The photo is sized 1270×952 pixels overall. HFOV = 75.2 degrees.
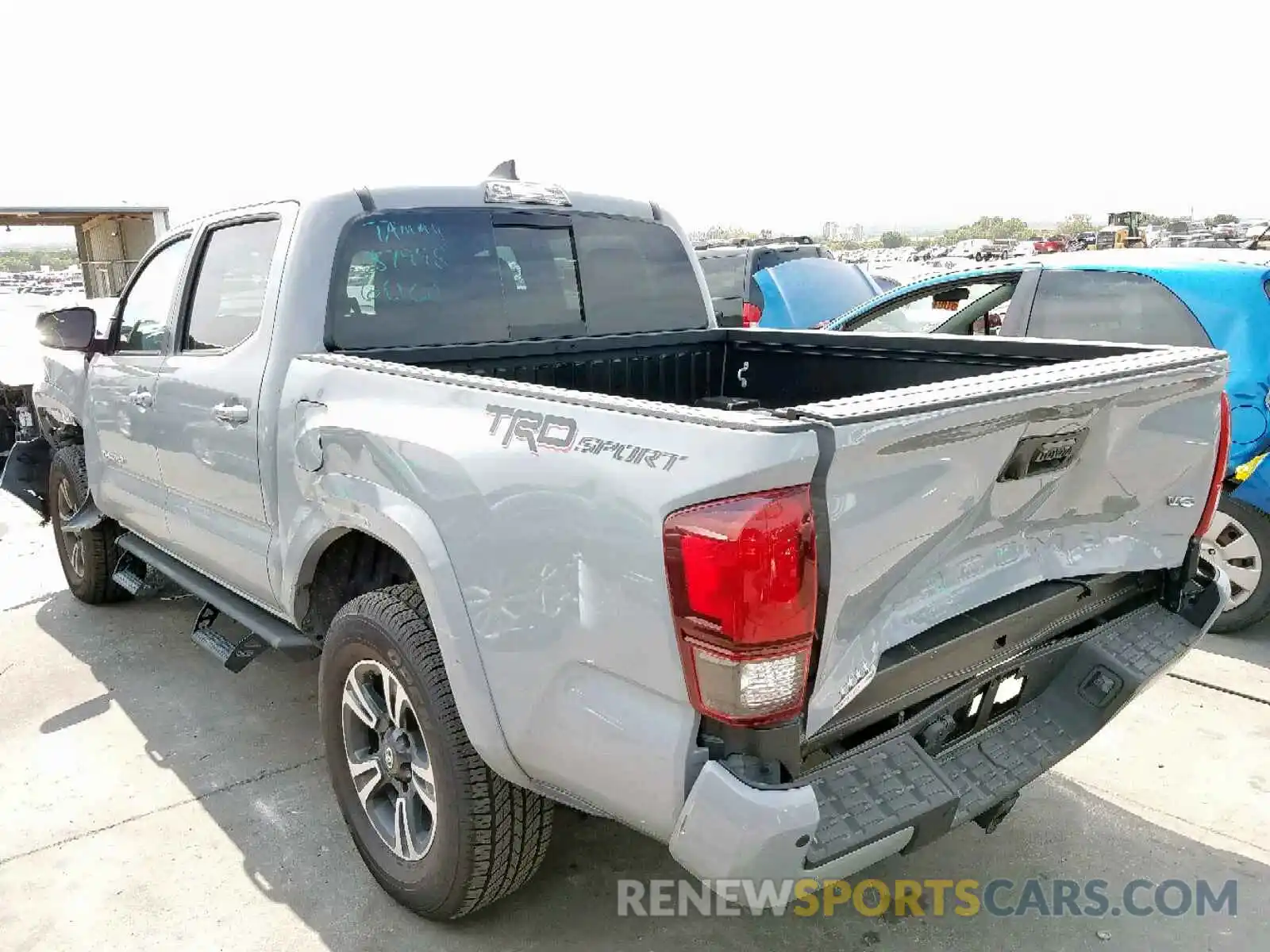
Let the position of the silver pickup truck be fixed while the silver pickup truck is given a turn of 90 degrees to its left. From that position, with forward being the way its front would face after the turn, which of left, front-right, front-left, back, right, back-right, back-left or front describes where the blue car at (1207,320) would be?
back

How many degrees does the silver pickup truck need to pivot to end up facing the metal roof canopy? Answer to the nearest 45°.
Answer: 0° — it already faces it

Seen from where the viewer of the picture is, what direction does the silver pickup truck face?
facing away from the viewer and to the left of the viewer
